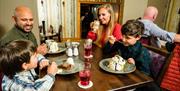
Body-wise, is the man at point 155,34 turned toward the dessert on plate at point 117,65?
no

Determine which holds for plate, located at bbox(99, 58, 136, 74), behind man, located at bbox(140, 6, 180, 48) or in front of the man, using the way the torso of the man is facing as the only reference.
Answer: behind

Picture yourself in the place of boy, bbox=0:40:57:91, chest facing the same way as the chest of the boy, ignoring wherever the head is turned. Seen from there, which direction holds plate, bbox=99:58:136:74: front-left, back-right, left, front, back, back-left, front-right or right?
front-right

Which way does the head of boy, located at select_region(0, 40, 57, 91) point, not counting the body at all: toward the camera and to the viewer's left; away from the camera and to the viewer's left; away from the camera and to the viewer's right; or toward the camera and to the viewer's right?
away from the camera and to the viewer's right

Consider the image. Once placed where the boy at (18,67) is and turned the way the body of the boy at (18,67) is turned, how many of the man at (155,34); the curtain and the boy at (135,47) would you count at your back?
0

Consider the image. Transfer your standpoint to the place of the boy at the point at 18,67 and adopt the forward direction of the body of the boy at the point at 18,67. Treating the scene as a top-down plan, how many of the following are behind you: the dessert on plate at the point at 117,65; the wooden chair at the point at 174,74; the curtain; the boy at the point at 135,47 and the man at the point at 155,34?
0

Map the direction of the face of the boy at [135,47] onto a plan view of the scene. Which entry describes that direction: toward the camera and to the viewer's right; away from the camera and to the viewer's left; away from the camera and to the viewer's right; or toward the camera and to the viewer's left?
toward the camera and to the viewer's left

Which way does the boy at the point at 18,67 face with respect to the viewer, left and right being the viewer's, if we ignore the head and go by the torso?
facing away from the viewer and to the right of the viewer

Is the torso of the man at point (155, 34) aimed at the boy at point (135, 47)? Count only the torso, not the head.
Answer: no

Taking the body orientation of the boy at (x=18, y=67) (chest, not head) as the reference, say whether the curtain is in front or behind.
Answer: in front

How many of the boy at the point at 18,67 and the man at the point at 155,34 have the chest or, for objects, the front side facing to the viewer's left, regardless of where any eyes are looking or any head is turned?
0

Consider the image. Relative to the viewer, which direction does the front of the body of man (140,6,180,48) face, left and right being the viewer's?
facing away from the viewer and to the right of the viewer
